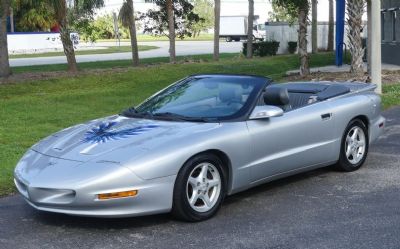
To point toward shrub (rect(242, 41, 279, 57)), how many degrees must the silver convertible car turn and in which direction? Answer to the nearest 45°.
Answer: approximately 135° to its right

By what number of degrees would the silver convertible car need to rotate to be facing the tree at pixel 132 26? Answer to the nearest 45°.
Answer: approximately 135° to its right

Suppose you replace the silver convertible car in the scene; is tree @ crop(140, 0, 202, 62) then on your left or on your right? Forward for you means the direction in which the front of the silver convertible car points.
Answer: on your right

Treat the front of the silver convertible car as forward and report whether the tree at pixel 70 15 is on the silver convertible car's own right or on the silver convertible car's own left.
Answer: on the silver convertible car's own right

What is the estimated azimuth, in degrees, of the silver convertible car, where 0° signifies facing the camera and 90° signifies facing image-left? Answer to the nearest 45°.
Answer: approximately 45°

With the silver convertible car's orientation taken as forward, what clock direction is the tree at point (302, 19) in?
The tree is roughly at 5 o'clock from the silver convertible car.
